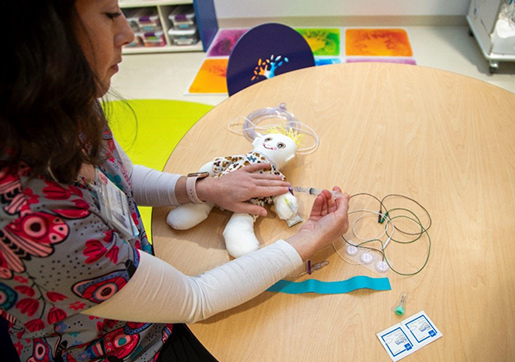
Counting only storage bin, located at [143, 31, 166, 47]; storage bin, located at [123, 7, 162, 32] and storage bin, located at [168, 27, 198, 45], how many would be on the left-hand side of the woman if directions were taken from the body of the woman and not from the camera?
3

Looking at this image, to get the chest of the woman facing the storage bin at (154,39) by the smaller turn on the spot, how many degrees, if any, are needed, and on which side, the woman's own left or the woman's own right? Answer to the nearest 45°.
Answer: approximately 90° to the woman's own left

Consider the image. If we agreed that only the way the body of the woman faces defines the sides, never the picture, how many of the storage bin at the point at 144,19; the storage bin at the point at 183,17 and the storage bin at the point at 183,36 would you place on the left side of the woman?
3

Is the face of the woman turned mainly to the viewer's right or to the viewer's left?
to the viewer's right

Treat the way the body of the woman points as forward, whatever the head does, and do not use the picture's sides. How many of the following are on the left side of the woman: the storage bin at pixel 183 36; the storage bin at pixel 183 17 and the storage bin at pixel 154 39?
3

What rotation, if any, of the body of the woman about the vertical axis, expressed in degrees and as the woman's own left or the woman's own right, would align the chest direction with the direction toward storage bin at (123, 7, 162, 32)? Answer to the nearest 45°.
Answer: approximately 90° to the woman's own left

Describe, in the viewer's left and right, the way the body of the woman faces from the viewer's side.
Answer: facing to the right of the viewer
